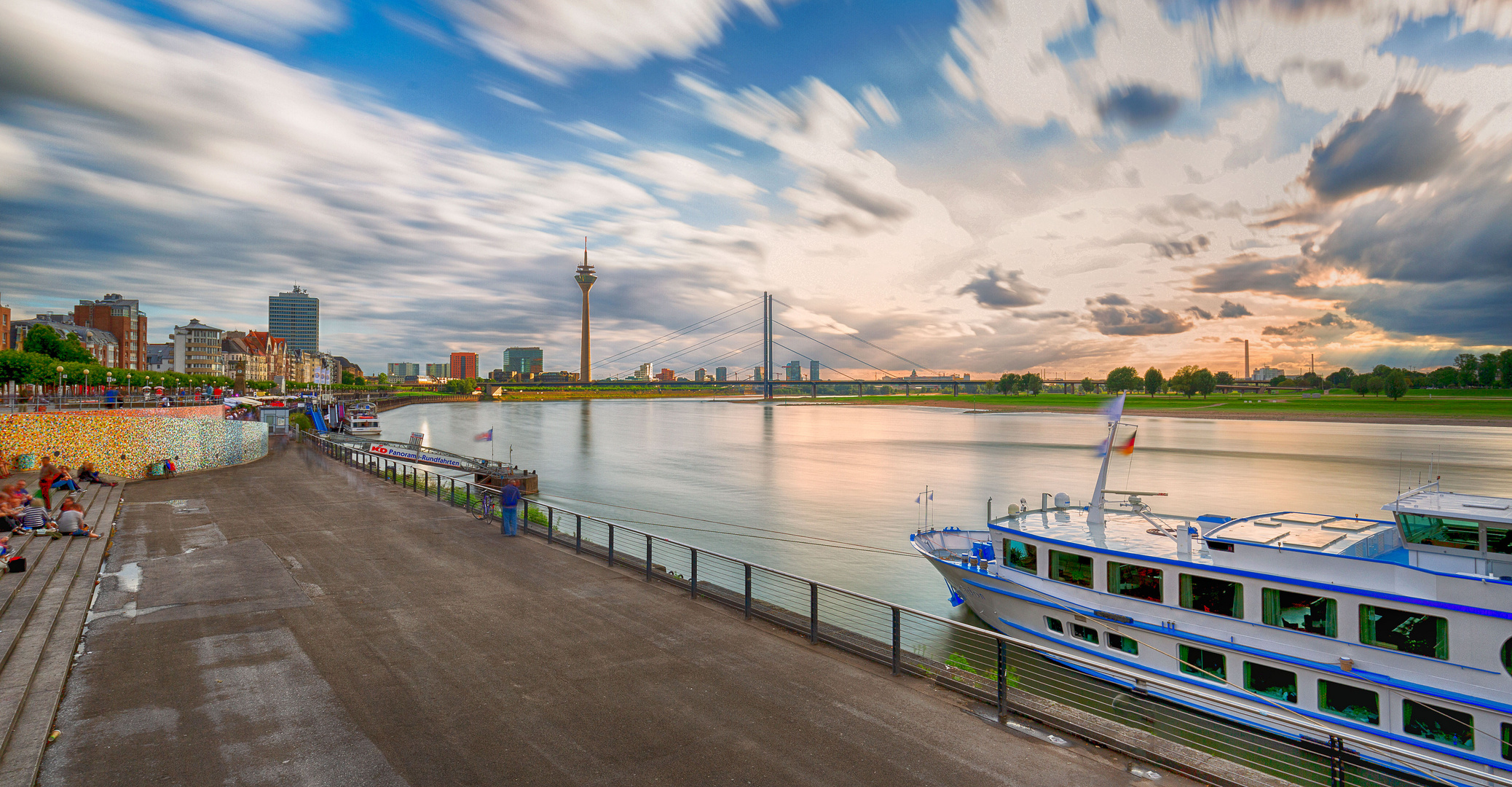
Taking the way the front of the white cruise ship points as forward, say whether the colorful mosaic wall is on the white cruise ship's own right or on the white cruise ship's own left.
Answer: on the white cruise ship's own left

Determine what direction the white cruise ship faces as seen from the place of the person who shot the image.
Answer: facing away from the viewer and to the left of the viewer

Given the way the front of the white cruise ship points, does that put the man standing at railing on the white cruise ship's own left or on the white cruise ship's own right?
on the white cruise ship's own left
